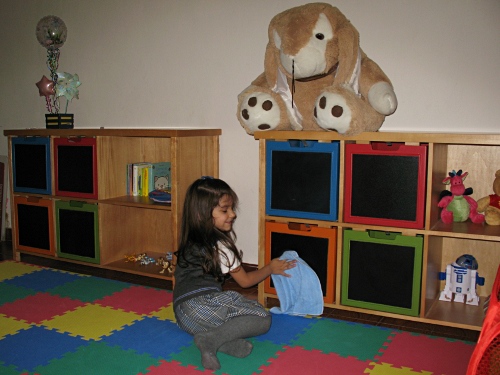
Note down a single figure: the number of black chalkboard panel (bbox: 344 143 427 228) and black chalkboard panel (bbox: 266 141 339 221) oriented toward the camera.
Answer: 2

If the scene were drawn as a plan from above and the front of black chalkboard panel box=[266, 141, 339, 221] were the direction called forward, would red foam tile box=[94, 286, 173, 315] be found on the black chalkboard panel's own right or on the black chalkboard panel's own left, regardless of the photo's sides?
on the black chalkboard panel's own right

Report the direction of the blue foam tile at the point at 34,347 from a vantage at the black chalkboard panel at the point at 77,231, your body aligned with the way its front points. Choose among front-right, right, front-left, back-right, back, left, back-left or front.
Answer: front-left

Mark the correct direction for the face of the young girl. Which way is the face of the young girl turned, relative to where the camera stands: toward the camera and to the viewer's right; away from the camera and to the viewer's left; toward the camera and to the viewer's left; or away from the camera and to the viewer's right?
toward the camera and to the viewer's right

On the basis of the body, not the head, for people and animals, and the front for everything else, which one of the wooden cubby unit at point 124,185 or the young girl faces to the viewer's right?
the young girl

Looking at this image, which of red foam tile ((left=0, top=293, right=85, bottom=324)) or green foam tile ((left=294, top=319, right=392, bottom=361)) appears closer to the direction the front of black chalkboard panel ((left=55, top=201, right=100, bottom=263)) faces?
the red foam tile

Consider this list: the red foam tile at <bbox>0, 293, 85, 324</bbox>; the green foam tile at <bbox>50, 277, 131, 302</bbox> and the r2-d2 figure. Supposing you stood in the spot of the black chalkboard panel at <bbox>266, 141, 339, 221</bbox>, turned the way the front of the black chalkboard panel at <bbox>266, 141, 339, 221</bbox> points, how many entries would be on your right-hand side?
2

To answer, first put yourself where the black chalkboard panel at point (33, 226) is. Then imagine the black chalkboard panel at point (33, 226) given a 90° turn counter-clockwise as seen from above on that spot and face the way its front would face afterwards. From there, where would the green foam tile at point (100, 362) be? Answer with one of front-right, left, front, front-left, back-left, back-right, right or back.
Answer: front-right

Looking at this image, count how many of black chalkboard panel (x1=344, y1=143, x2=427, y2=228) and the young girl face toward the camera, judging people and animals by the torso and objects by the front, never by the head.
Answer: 1

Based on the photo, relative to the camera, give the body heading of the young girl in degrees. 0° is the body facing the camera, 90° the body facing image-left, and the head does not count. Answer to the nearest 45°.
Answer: approximately 270°
